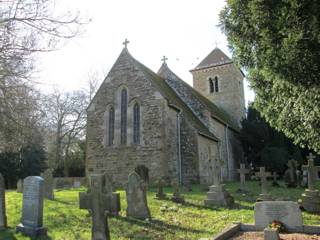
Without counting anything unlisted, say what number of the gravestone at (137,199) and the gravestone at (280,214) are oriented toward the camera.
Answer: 2

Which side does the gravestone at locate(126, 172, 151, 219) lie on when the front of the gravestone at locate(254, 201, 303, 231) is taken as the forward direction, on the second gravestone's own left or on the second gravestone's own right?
on the second gravestone's own right

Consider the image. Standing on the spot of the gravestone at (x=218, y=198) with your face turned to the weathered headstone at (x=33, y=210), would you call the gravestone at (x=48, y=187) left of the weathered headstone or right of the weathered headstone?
right

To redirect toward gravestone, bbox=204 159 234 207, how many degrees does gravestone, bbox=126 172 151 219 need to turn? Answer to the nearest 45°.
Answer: approximately 135° to its left

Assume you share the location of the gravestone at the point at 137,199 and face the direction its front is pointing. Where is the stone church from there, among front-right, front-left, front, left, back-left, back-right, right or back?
back

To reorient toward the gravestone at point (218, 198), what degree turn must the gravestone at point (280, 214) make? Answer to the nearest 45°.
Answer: approximately 135° to its right

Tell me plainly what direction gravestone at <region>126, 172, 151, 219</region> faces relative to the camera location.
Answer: facing the viewer

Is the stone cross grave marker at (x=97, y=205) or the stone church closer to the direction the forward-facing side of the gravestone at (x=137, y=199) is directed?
the stone cross grave marker

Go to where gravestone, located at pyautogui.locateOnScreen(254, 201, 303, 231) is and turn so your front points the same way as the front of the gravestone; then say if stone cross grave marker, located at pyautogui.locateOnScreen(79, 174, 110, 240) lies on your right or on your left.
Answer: on your right

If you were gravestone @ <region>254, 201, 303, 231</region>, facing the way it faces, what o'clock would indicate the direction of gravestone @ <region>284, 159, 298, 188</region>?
gravestone @ <region>284, 159, 298, 188</region> is roughly at 6 o'clock from gravestone @ <region>254, 201, 303, 231</region>.

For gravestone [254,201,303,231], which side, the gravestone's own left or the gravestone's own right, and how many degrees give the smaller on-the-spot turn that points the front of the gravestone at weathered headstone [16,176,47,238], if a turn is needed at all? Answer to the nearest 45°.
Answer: approximately 90° to the gravestone's own right

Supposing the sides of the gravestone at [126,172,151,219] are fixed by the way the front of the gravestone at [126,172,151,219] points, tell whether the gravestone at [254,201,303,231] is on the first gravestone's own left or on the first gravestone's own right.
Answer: on the first gravestone's own left

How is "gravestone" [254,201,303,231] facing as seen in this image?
toward the camera

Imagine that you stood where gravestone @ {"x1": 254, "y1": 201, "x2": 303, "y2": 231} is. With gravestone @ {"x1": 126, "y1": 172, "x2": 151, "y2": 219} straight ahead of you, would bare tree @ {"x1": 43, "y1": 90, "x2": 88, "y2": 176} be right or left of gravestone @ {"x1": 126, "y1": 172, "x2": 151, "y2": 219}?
right

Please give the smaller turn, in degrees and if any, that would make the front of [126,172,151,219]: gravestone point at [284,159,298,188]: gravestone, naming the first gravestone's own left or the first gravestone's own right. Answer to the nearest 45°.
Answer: approximately 135° to the first gravestone's own left

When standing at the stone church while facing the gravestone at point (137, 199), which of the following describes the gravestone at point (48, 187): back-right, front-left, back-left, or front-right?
front-right

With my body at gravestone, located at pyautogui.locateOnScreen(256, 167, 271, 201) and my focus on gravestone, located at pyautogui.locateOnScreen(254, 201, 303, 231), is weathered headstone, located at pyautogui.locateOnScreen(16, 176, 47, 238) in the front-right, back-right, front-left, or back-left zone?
front-right
